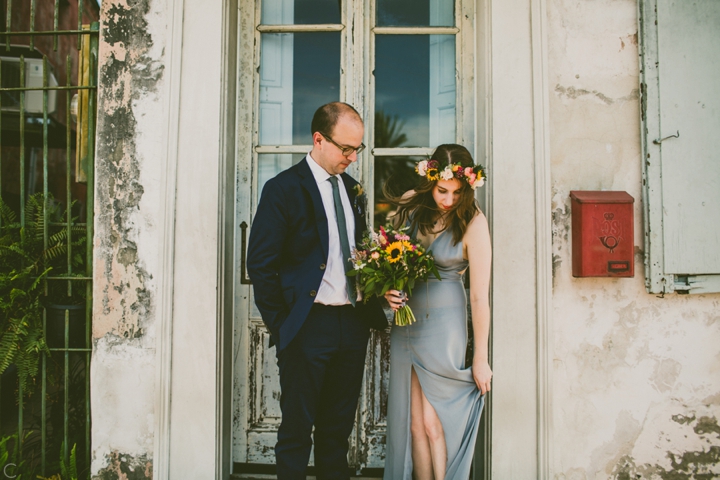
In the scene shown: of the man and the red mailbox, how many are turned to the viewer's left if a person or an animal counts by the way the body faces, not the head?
0

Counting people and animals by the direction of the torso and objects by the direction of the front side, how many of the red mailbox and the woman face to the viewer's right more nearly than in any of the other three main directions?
0

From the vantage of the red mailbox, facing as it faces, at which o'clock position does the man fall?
The man is roughly at 2 o'clock from the red mailbox.

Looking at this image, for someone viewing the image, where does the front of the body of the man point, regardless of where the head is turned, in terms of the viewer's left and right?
facing the viewer and to the right of the viewer

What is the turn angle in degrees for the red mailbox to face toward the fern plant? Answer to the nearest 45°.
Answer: approximately 90° to its right

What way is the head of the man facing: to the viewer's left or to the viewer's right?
to the viewer's right

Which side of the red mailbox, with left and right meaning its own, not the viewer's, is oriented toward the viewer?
front

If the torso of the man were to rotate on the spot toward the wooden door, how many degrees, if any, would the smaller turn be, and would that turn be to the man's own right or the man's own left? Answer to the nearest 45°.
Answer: approximately 135° to the man's own left

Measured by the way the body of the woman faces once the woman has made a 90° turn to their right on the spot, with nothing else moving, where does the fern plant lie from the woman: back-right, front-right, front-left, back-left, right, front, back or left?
front-left
